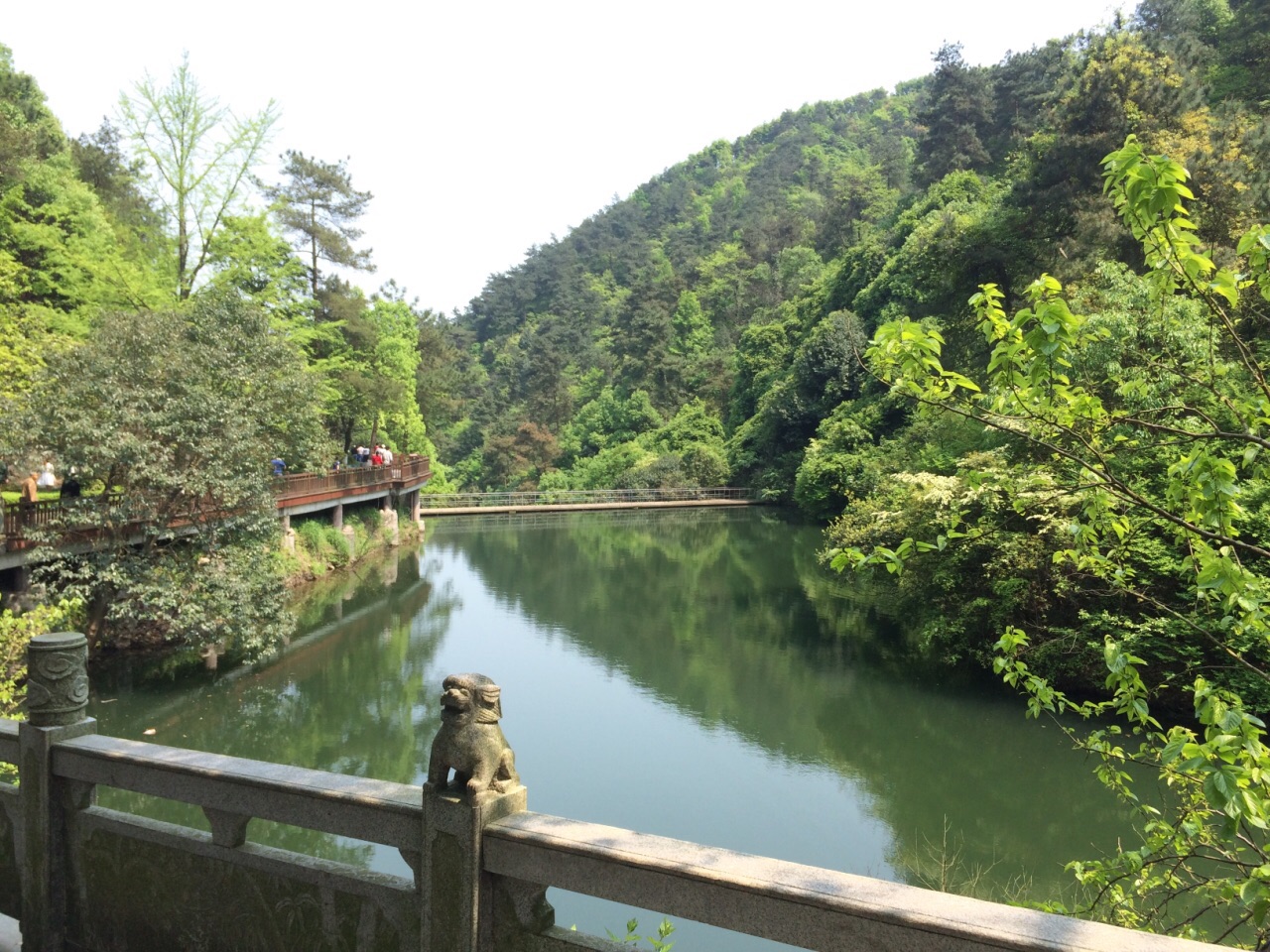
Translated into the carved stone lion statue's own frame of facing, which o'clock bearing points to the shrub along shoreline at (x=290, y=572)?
The shrub along shoreline is roughly at 4 o'clock from the carved stone lion statue.

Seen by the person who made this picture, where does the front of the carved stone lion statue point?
facing the viewer and to the left of the viewer

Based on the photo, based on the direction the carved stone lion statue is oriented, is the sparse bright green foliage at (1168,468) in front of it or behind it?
behind

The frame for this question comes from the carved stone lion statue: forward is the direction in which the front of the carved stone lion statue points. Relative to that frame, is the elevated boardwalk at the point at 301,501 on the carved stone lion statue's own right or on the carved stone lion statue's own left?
on the carved stone lion statue's own right

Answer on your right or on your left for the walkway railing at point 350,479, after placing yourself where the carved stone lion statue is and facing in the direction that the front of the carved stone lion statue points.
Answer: on your right
